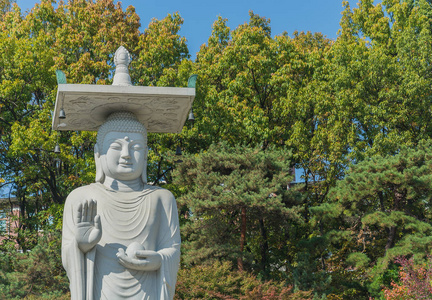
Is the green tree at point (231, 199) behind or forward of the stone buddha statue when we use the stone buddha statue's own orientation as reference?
behind

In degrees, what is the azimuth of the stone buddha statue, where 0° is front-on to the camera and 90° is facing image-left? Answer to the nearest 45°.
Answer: approximately 0°

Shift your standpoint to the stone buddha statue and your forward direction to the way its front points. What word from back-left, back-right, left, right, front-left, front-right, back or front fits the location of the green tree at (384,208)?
back-left
